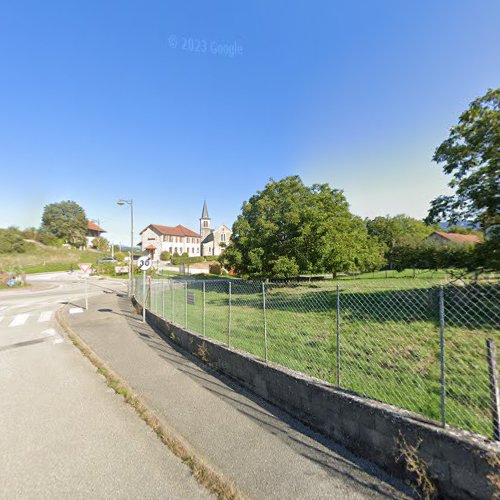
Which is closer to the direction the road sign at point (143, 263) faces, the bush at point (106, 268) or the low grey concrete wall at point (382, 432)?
the low grey concrete wall

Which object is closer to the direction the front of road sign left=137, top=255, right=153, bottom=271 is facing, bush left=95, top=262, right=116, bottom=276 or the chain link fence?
the chain link fence

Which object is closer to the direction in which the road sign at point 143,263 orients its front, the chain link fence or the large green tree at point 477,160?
the chain link fence

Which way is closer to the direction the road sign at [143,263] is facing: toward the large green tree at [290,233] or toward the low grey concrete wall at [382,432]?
the low grey concrete wall

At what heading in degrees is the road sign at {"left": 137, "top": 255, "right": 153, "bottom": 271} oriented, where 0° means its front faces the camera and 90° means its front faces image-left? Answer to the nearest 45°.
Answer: approximately 0°

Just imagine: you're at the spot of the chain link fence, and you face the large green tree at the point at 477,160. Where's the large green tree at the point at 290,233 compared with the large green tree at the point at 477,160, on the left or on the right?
left

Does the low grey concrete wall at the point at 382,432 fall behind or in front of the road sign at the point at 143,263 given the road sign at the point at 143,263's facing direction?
in front

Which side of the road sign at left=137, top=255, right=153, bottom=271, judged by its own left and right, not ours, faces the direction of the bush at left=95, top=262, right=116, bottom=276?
back
